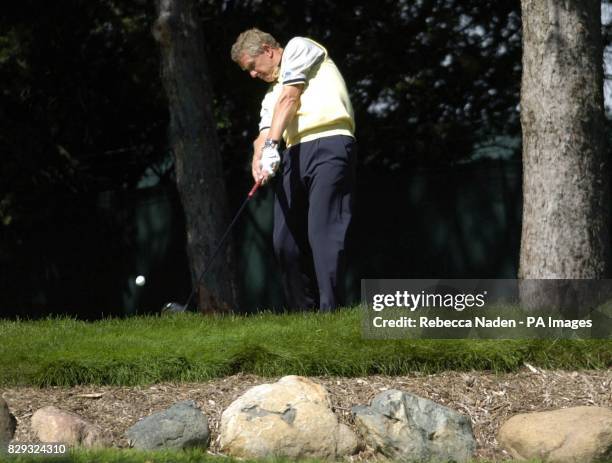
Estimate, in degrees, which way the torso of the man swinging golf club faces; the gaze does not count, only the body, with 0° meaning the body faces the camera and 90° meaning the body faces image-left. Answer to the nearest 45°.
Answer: approximately 45°

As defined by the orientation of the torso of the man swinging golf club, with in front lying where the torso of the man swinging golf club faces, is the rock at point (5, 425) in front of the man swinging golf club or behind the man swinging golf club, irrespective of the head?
in front

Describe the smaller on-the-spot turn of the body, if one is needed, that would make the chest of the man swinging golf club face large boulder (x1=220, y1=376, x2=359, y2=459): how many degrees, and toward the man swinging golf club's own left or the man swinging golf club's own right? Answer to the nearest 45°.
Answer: approximately 45° to the man swinging golf club's own left

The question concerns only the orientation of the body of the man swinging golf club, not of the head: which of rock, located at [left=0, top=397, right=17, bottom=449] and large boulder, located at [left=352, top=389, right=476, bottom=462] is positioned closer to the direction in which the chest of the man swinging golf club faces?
the rock

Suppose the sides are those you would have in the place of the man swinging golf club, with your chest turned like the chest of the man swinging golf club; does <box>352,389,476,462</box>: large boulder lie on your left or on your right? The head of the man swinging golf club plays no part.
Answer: on your left
